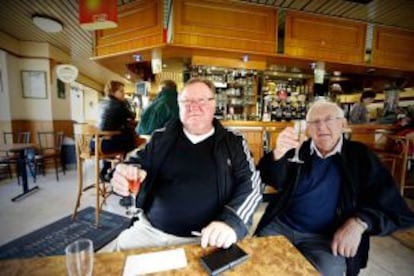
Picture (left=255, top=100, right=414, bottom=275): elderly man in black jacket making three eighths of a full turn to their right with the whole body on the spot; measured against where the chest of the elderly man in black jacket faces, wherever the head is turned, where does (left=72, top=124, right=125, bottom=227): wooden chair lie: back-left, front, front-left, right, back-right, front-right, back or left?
front-left

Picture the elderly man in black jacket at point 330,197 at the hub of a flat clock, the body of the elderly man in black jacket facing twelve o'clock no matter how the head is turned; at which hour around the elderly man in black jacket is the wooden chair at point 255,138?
The wooden chair is roughly at 5 o'clock from the elderly man in black jacket.

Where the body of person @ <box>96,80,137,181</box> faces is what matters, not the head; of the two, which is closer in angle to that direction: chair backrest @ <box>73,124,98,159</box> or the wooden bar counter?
the wooden bar counter

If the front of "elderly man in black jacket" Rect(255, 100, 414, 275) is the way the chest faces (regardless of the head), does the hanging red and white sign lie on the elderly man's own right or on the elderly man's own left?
on the elderly man's own right

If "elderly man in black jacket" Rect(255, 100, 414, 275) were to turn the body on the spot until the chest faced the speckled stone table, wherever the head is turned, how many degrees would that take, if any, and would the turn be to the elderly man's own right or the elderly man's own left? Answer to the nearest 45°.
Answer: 0° — they already face it

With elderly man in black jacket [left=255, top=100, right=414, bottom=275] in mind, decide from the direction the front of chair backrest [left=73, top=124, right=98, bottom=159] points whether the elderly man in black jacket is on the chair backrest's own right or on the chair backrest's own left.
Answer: on the chair backrest's own right
